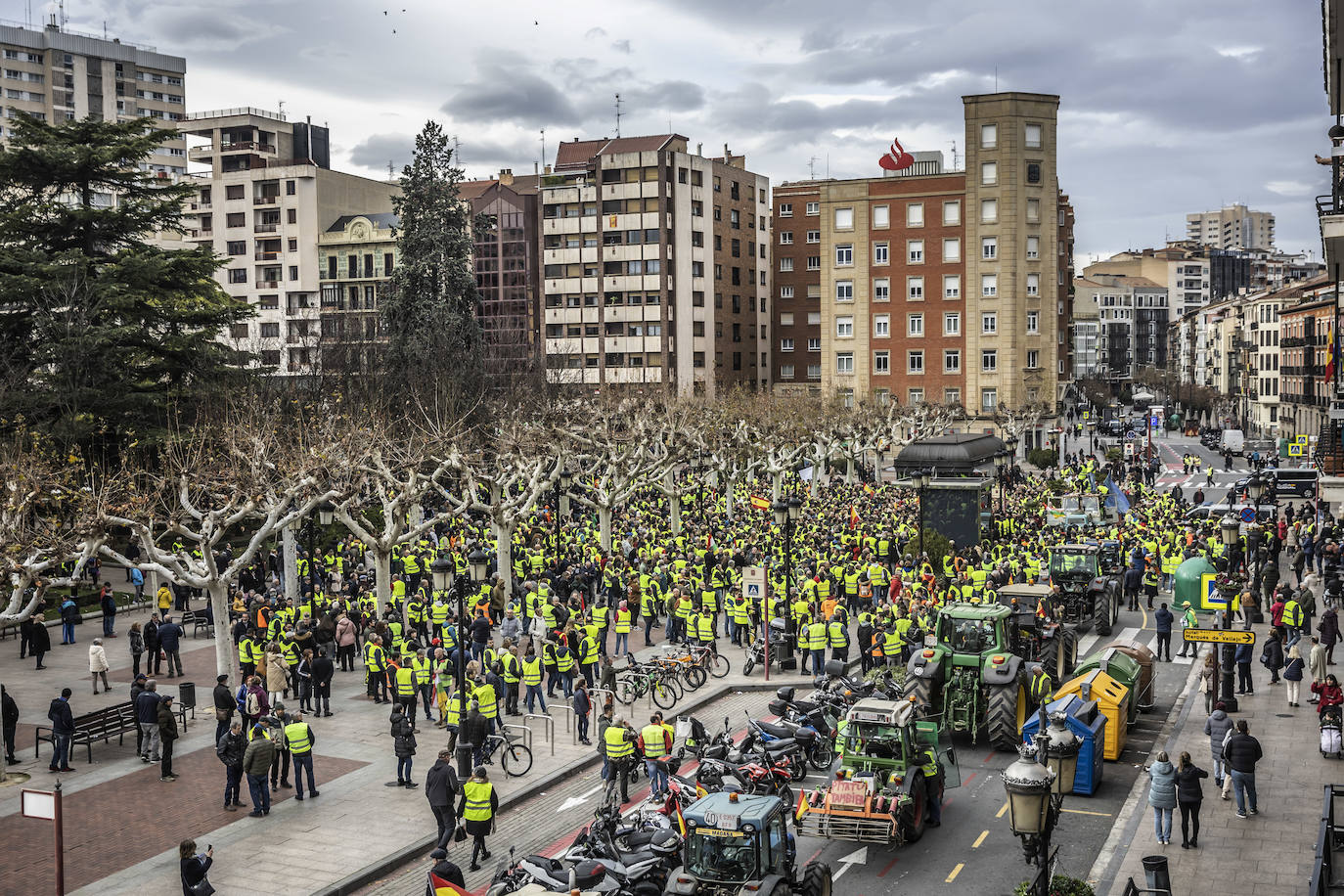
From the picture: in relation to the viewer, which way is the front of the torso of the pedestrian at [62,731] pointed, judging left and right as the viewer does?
facing away from the viewer and to the right of the viewer

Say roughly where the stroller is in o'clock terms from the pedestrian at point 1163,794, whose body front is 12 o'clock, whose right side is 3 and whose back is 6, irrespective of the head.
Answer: The stroller is roughly at 1 o'clock from the pedestrian.

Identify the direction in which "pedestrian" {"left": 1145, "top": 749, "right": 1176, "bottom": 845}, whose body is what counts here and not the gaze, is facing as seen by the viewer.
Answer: away from the camera

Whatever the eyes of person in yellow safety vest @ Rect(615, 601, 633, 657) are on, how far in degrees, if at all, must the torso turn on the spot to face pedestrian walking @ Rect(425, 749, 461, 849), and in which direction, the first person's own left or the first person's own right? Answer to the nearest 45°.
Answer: approximately 180°
